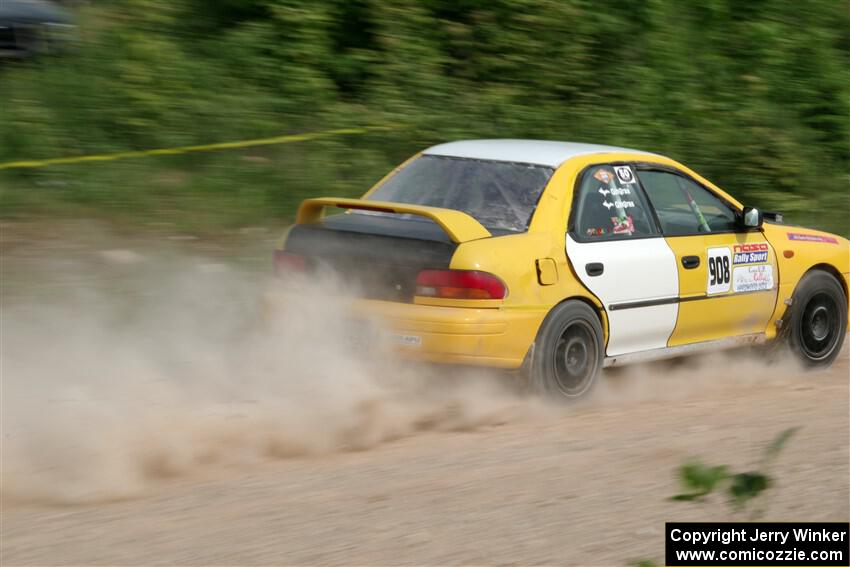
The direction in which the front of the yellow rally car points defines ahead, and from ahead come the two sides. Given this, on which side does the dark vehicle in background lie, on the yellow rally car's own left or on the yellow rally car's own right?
on the yellow rally car's own left

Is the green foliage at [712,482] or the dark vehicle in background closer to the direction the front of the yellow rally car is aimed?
the dark vehicle in background

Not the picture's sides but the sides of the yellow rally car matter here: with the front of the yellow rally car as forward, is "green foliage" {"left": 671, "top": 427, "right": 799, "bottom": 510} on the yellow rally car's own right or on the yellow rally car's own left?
on the yellow rally car's own right

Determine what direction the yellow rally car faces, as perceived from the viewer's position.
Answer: facing away from the viewer and to the right of the viewer
